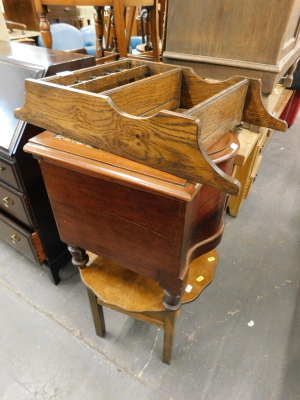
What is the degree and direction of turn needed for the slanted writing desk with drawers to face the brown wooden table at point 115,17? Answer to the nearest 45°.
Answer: approximately 180°

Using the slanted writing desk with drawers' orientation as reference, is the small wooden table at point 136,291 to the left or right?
on its left
